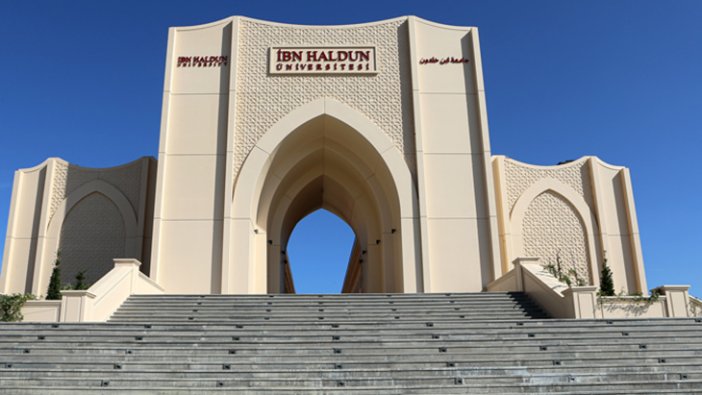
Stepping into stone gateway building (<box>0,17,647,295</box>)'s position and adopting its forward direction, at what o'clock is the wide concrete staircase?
The wide concrete staircase is roughly at 12 o'clock from the stone gateway building.

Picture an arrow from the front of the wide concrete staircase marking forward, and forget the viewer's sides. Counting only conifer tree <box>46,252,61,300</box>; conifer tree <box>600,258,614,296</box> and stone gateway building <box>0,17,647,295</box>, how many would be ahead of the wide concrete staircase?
0

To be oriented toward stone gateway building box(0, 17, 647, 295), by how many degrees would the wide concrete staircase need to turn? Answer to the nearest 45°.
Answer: approximately 180°

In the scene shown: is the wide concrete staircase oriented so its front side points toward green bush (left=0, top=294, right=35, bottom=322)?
no

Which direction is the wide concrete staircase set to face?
toward the camera

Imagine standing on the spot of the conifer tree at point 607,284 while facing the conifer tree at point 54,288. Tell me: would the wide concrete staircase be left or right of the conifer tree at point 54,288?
left

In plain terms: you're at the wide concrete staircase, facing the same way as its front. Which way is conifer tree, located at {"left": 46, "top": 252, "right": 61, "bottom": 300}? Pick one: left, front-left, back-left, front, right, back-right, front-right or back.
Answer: back-right

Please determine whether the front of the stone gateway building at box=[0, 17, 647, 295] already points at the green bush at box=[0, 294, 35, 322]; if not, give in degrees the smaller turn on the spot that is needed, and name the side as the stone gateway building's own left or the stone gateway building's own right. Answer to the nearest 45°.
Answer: approximately 45° to the stone gateway building's own right

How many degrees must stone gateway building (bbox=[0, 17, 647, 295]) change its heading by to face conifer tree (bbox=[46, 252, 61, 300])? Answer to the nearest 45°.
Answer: approximately 90° to its right

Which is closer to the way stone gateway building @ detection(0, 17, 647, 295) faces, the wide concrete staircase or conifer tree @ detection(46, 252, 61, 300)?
the wide concrete staircase

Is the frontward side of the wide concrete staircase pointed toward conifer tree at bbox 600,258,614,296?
no

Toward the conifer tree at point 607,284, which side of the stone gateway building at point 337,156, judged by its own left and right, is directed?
left

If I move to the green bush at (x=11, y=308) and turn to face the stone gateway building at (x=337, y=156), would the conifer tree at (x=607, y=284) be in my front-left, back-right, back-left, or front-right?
front-right

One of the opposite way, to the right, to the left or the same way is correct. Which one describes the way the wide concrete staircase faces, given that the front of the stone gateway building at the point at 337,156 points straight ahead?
the same way

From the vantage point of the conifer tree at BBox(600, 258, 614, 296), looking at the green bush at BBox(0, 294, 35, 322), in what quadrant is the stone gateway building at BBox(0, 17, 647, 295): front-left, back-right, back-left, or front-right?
front-right
